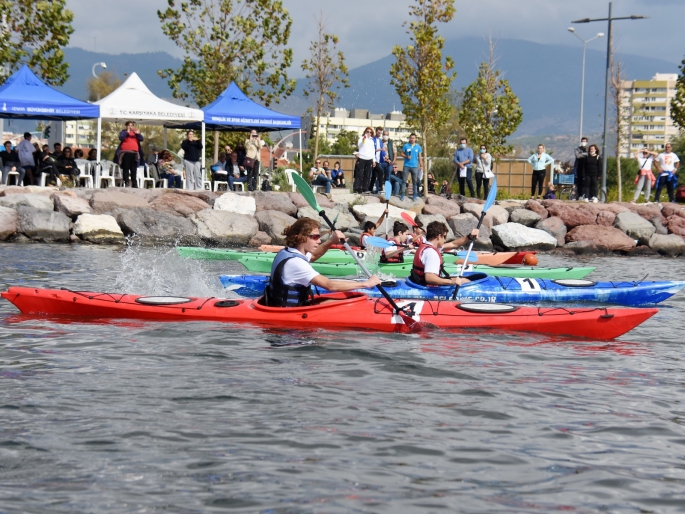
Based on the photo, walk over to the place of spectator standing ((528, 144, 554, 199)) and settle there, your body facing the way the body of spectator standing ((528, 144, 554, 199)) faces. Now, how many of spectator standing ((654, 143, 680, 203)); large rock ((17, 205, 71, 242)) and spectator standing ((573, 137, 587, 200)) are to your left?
2

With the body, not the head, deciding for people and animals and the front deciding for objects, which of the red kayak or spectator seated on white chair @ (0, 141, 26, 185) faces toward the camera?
the spectator seated on white chair

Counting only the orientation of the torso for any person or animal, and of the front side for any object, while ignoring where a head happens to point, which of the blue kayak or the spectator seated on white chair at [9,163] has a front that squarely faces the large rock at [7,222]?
the spectator seated on white chair

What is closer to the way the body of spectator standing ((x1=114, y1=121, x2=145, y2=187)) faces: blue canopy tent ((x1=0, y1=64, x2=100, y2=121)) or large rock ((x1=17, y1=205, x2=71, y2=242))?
the large rock

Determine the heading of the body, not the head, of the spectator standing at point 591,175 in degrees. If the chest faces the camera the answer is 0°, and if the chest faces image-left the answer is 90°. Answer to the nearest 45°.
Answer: approximately 0°

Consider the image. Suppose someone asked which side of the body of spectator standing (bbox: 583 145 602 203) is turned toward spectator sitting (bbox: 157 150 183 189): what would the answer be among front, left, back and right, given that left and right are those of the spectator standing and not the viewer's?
right

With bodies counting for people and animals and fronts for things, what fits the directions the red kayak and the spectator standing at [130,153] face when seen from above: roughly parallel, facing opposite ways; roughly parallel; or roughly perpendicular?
roughly perpendicular

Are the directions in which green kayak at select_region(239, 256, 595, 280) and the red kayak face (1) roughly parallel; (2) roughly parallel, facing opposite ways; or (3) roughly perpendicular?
roughly parallel

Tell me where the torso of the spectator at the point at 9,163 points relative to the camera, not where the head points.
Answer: toward the camera

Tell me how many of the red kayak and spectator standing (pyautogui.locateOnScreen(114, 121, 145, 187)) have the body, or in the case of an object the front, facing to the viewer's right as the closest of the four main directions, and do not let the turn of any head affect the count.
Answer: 1

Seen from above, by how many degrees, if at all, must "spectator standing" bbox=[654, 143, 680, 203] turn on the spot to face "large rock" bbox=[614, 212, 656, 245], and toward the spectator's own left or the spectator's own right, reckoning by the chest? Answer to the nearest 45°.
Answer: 0° — they already face it

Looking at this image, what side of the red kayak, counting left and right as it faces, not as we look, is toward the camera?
right
